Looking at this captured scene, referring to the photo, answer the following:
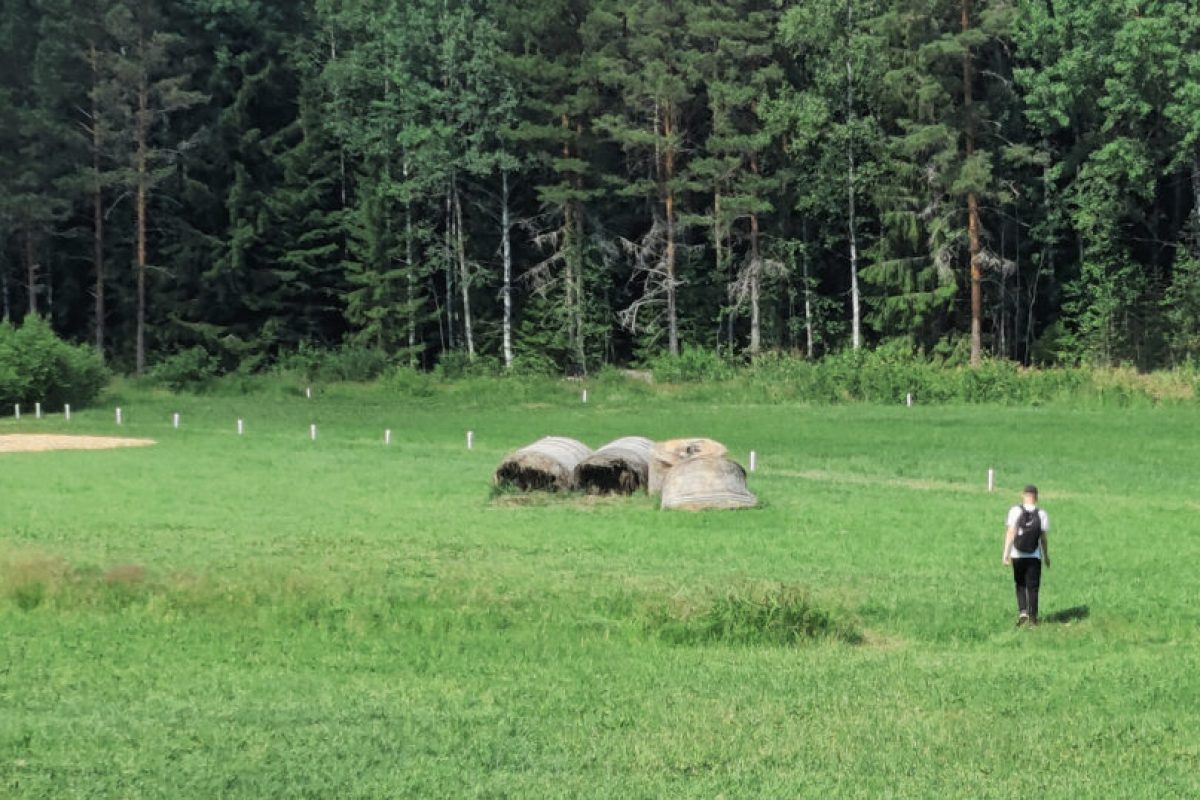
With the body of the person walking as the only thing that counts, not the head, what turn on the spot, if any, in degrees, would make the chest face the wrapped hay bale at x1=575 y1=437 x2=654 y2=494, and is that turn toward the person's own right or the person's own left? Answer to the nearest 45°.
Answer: approximately 45° to the person's own left

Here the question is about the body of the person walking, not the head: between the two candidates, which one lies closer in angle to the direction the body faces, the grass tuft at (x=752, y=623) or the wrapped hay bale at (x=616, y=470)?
the wrapped hay bale

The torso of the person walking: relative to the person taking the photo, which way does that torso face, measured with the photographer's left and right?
facing away from the viewer

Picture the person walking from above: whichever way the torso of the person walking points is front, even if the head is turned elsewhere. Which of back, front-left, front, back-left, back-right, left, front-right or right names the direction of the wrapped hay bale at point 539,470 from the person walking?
front-left

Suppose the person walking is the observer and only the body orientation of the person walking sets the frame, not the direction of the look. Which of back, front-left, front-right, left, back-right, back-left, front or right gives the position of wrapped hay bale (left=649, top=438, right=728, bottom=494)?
front-left

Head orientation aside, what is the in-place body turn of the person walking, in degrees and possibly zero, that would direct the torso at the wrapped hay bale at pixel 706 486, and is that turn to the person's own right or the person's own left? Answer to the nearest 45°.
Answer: approximately 45° to the person's own left

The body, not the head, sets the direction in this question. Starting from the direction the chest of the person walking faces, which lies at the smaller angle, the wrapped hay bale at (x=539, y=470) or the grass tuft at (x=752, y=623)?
the wrapped hay bale

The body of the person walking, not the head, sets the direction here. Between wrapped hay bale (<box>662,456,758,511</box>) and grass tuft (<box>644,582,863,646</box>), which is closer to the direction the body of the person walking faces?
the wrapped hay bale

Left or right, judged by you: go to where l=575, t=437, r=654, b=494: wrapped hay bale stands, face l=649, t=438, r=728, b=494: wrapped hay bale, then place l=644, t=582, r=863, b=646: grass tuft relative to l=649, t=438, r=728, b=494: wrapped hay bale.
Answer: right

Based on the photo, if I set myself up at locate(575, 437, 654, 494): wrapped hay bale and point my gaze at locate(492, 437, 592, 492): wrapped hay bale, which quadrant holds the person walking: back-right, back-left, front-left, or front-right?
back-left

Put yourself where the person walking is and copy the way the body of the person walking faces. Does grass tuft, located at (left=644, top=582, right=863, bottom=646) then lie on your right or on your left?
on your left
